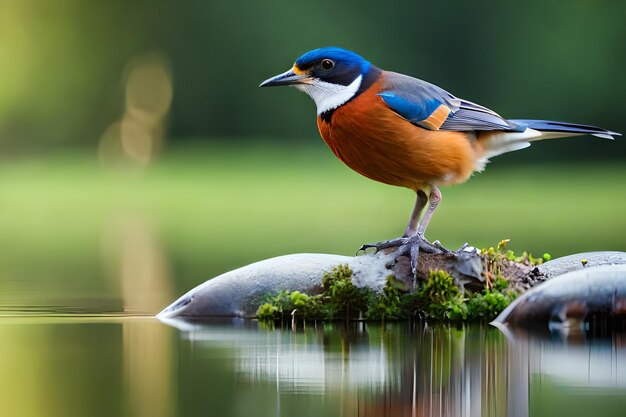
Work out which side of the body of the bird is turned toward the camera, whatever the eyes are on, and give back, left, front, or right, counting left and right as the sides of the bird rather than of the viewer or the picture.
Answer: left

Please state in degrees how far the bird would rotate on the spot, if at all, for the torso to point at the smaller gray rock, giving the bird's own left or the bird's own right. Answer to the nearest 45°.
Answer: approximately 135° to the bird's own right
